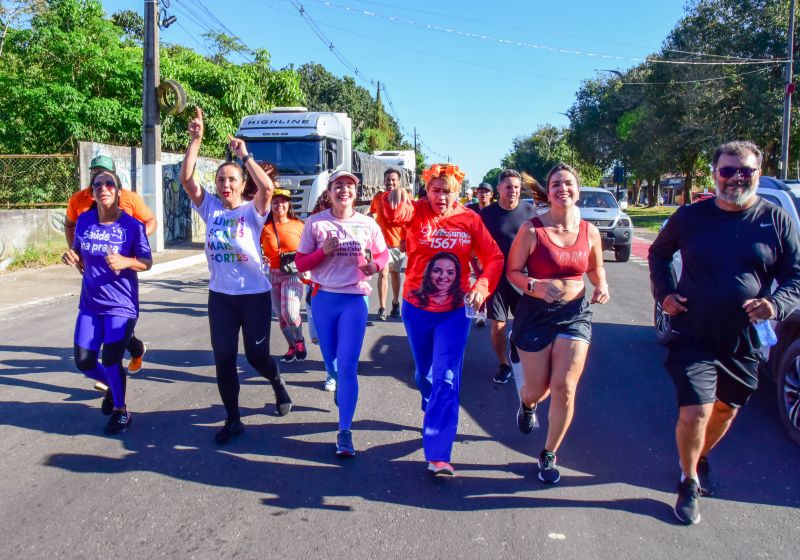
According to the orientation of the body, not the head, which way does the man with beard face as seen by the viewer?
toward the camera

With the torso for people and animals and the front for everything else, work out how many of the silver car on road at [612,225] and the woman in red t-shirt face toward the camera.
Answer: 2

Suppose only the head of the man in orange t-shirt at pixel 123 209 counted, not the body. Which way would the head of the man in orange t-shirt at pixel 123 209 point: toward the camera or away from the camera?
toward the camera

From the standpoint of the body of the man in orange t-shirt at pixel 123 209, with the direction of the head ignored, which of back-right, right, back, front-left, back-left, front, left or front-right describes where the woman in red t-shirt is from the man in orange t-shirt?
front-left

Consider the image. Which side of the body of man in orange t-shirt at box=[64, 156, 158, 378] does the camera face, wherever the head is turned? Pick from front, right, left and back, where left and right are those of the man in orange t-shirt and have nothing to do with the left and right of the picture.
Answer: front

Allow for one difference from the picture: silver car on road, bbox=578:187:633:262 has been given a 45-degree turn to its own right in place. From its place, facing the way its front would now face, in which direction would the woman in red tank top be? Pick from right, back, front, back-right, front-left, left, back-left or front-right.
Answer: front-left

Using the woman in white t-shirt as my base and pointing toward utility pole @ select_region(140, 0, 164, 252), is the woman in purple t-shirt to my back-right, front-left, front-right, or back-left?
front-left

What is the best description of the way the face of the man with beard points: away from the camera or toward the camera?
toward the camera

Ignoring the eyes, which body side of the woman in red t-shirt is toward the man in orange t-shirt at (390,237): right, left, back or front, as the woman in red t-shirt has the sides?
back

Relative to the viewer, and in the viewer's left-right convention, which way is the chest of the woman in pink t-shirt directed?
facing the viewer

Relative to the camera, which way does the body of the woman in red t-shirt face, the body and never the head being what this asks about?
toward the camera

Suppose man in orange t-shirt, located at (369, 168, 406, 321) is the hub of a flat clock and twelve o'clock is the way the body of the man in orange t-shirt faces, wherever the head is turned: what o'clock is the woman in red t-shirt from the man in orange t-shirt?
The woman in red t-shirt is roughly at 12 o'clock from the man in orange t-shirt.

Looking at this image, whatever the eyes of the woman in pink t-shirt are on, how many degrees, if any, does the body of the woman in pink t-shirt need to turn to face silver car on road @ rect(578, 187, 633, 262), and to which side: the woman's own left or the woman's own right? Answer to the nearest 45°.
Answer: approximately 135° to the woman's own left

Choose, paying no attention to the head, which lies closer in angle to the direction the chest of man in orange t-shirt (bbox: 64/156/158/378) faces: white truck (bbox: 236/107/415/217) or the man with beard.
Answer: the man with beard
